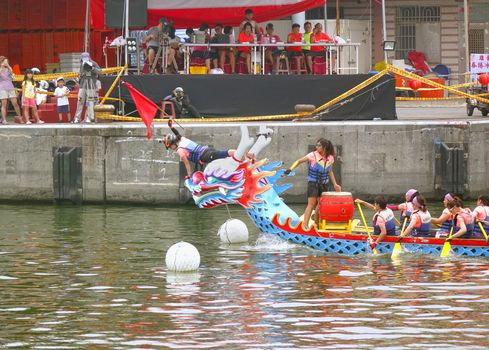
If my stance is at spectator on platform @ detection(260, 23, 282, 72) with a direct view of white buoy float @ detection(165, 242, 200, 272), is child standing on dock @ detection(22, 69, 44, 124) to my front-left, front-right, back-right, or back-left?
front-right

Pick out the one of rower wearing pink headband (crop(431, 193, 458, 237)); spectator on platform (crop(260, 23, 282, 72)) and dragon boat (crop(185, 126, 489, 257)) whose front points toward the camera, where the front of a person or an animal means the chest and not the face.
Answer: the spectator on platform

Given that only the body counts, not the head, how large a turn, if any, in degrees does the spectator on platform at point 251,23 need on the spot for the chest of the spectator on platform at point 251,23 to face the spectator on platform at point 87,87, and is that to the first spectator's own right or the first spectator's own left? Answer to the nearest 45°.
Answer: approximately 90° to the first spectator's own right

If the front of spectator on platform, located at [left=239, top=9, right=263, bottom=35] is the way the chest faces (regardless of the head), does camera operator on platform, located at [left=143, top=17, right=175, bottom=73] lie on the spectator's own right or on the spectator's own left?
on the spectator's own right

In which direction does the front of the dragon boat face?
to the viewer's left

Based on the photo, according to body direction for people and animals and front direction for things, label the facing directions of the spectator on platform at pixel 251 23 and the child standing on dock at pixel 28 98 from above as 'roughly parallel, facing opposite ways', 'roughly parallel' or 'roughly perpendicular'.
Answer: roughly parallel

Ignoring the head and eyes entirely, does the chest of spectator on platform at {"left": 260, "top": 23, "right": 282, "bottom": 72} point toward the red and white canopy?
no

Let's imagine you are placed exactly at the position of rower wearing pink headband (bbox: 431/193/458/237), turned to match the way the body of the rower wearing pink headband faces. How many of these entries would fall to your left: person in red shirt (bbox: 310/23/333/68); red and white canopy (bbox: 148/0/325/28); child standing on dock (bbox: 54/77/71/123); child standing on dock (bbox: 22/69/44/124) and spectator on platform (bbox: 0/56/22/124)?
0

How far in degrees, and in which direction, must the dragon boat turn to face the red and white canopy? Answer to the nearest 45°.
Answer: approximately 90° to its right

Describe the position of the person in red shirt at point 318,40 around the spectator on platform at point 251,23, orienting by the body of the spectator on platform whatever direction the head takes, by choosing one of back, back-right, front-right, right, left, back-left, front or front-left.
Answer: left

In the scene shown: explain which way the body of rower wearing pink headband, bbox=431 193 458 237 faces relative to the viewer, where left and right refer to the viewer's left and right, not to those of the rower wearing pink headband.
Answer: facing to the left of the viewer

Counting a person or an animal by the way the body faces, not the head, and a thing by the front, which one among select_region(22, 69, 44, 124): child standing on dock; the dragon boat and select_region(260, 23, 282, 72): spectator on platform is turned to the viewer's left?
the dragon boat

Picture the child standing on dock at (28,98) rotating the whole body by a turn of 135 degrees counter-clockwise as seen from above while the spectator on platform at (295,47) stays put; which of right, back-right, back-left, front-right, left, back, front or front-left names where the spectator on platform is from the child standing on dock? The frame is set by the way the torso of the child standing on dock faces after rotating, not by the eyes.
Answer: front-right

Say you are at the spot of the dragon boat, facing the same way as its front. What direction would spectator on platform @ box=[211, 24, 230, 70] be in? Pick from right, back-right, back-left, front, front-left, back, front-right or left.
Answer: right

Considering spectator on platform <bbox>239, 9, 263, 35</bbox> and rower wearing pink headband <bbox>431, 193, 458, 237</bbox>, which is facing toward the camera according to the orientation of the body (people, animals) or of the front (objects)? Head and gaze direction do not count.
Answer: the spectator on platform

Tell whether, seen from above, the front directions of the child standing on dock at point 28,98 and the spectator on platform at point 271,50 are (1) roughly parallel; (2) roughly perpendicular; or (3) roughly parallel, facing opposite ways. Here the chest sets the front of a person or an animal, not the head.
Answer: roughly parallel

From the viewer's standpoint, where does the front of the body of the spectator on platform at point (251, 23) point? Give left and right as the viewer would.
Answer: facing the viewer

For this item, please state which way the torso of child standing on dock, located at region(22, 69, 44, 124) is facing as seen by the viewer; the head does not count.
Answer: toward the camera

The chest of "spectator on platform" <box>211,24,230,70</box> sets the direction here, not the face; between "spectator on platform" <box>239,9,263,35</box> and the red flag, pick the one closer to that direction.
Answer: the red flag

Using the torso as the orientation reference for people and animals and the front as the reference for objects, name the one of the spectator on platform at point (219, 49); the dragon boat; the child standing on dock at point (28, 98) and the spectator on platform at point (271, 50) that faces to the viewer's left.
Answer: the dragon boat

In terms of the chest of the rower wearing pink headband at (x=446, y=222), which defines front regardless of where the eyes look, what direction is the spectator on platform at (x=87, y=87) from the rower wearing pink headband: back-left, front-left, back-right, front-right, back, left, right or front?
front-right
